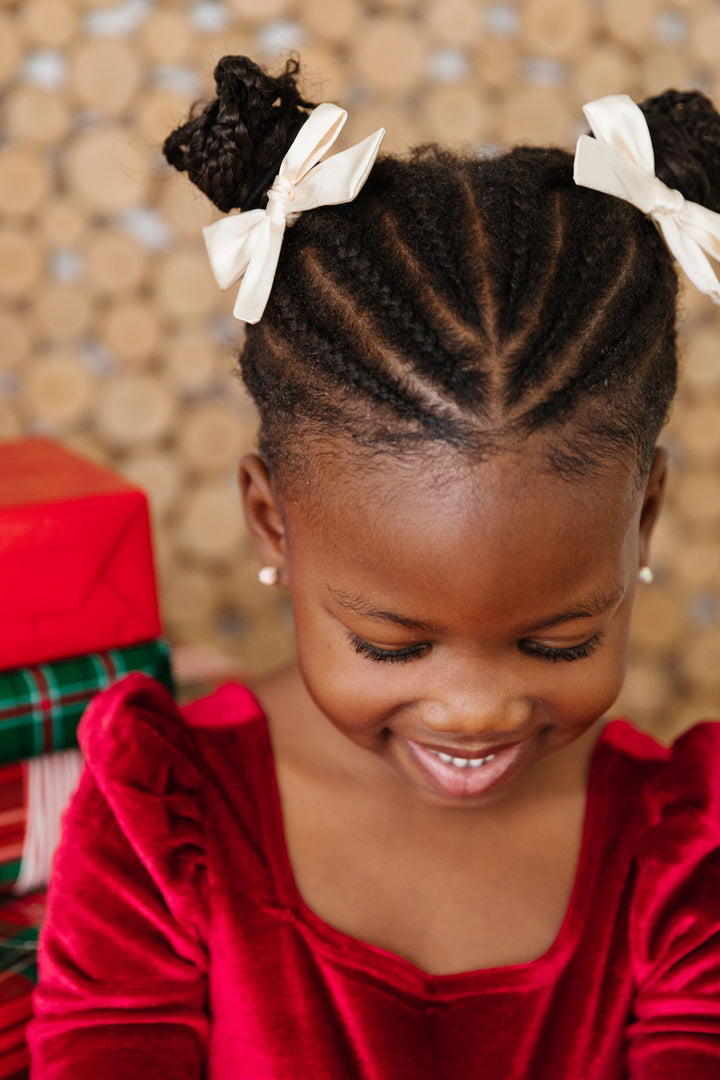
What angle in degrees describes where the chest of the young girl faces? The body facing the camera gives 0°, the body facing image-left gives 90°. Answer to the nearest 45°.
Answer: approximately 0°
